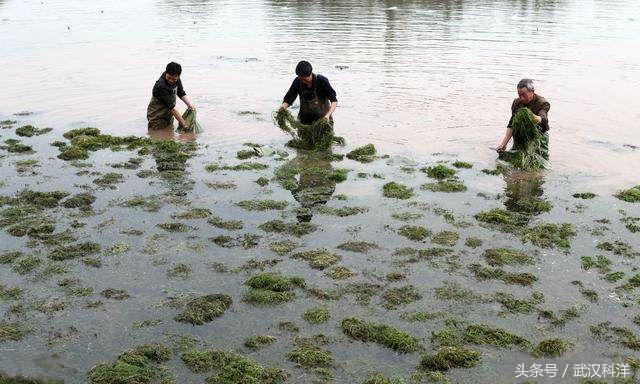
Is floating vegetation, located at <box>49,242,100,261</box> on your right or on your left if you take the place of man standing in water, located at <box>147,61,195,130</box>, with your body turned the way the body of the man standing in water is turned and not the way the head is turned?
on your right

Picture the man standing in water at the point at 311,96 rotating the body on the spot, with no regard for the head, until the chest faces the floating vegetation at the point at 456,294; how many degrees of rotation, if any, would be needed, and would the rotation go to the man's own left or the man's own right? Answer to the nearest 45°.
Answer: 0° — they already face it

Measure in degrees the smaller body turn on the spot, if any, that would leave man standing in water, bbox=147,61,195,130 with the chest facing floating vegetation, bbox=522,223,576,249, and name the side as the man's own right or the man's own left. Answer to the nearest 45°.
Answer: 0° — they already face it

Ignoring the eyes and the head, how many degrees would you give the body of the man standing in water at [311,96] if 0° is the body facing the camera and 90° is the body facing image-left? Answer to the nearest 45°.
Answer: approximately 0°

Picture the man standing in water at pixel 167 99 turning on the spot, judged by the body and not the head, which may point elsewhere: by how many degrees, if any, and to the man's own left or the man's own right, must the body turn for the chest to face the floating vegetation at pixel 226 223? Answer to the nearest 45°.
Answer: approximately 45° to the man's own right

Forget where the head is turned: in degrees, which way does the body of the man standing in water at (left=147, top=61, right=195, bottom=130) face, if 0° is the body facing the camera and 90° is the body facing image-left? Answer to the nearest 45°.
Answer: approximately 315°

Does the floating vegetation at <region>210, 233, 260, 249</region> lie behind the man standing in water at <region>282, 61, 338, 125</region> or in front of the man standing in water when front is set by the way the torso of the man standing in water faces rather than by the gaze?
in front

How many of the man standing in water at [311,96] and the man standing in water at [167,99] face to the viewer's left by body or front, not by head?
0

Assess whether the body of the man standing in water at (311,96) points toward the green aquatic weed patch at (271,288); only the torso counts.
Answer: yes

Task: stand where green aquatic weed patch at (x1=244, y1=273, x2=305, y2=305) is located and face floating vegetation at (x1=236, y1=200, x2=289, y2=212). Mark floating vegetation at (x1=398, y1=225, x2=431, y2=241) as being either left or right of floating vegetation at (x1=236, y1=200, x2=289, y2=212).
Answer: right

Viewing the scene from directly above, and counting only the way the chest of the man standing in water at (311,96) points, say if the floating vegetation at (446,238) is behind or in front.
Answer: in front

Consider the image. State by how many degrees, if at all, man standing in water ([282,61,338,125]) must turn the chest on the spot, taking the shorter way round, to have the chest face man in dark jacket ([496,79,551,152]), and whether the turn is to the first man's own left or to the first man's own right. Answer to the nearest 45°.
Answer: approximately 90° to the first man's own left
